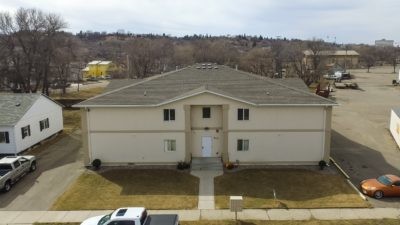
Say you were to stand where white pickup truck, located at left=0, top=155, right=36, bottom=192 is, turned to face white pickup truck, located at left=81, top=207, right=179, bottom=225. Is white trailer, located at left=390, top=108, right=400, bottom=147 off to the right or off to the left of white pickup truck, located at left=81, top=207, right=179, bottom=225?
left

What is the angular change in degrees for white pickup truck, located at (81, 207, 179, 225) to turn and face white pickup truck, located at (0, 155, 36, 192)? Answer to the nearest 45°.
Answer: approximately 45° to its right

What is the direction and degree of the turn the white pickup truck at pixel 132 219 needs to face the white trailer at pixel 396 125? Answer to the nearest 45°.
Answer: approximately 135° to its right

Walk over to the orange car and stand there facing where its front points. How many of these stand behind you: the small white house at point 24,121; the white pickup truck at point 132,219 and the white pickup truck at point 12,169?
0

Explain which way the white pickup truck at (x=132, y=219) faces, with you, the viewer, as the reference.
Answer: facing to the left of the viewer

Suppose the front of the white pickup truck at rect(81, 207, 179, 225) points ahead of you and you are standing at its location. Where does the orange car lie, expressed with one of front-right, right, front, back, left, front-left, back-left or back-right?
back

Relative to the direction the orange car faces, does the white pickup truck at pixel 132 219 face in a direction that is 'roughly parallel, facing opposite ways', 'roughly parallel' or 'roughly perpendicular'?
roughly parallel

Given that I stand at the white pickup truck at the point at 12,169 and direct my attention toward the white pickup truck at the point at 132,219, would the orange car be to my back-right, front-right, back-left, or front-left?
front-left
